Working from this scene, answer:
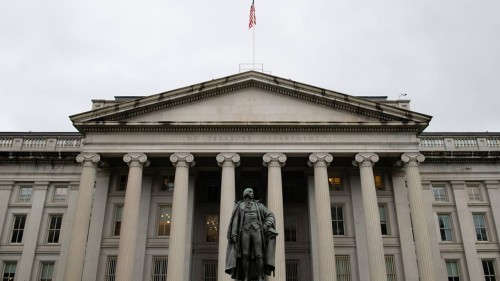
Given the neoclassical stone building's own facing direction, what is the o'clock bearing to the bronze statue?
The bronze statue is roughly at 12 o'clock from the neoclassical stone building.

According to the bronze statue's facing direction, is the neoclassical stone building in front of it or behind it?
behind

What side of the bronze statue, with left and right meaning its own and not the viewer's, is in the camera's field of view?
front

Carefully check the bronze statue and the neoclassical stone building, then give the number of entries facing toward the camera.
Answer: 2

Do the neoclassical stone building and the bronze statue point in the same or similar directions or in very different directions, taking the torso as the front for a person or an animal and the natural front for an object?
same or similar directions
